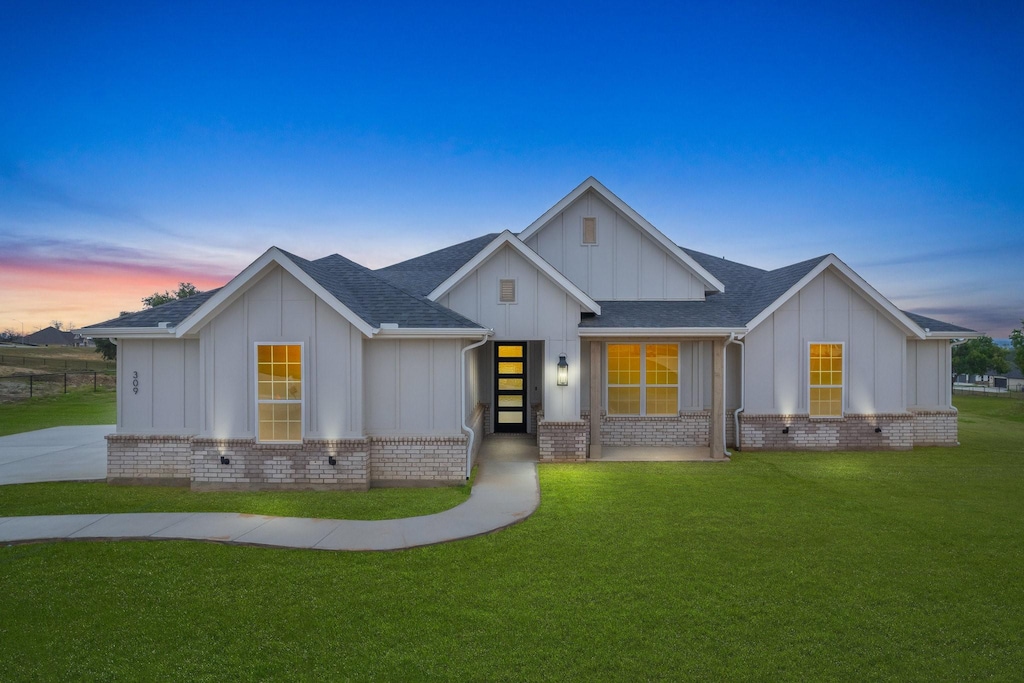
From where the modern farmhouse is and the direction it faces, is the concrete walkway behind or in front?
in front

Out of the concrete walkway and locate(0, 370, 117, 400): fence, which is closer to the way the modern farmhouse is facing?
the concrete walkway

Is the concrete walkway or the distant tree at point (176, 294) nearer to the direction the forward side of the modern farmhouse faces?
the concrete walkway

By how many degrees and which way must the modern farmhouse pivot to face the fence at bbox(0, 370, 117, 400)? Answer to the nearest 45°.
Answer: approximately 135° to its right

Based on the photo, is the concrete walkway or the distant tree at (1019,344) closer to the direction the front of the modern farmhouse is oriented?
the concrete walkway

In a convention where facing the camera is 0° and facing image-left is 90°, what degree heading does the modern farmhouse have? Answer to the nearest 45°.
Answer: approximately 0°
